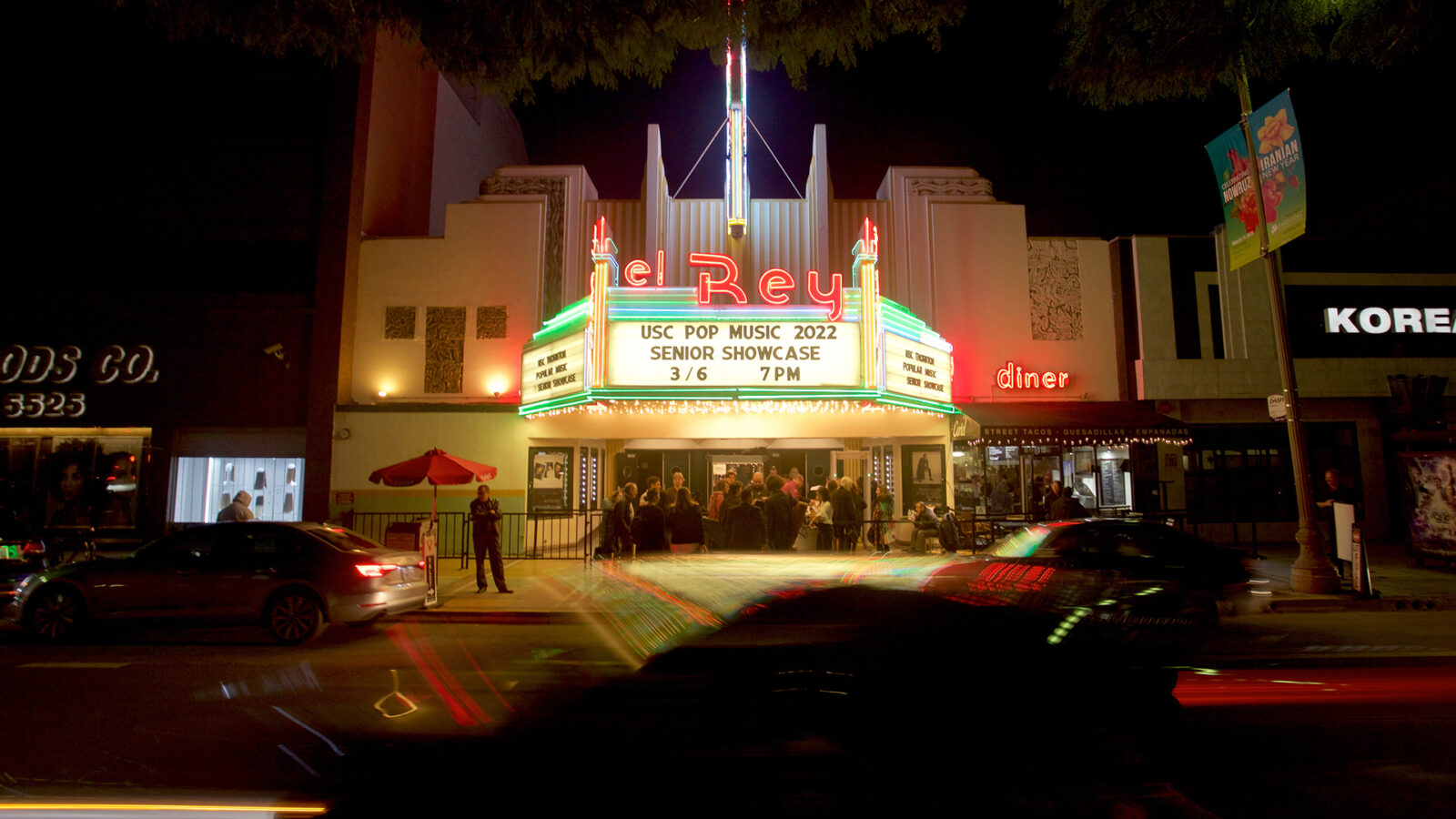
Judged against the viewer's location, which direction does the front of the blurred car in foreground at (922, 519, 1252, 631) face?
facing to the left of the viewer

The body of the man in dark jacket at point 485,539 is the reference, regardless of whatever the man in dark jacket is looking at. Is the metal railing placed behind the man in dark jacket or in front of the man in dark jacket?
behind

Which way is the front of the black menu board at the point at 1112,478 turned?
toward the camera

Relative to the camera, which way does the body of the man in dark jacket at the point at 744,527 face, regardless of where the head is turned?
away from the camera

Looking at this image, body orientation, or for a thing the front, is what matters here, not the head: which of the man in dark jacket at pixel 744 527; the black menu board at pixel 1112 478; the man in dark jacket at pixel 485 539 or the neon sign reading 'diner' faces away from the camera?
the man in dark jacket at pixel 744 527

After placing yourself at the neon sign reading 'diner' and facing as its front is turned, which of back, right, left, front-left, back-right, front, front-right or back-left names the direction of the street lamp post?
front-left

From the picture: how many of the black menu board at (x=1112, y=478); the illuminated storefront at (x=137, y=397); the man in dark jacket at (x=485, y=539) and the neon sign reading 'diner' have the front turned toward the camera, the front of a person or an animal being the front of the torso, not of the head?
4

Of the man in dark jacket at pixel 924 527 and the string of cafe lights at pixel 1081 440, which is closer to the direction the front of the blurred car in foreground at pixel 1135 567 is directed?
the man in dark jacket

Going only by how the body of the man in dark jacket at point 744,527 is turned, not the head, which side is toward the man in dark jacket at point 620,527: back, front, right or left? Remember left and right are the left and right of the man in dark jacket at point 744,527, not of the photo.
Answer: left

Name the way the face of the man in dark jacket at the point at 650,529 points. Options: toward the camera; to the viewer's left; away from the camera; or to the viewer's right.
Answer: away from the camera

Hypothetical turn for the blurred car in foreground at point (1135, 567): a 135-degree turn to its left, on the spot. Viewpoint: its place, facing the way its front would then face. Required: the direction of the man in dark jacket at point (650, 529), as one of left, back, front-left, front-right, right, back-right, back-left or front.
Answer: back-right

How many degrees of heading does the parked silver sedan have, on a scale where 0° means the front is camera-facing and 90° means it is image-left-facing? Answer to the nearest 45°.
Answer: approximately 90°

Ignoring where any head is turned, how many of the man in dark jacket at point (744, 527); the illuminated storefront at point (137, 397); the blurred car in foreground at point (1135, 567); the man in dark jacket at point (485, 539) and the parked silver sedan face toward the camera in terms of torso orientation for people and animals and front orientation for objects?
2

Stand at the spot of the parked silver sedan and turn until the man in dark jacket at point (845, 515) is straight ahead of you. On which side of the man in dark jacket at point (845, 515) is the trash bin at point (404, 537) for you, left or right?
left

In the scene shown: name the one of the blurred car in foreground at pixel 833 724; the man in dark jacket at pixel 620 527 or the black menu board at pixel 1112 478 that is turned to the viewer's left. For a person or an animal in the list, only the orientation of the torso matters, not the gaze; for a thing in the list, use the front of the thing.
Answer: the blurred car in foreground

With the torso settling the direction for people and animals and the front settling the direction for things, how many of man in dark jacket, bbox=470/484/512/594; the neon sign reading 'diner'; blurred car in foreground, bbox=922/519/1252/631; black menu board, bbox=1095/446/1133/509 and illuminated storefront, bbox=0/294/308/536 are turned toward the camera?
4

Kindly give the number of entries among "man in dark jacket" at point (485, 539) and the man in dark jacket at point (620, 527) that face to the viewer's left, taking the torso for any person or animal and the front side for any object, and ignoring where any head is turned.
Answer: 0

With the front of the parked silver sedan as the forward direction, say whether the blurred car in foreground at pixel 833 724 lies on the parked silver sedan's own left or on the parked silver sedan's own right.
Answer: on the parked silver sedan's own left
